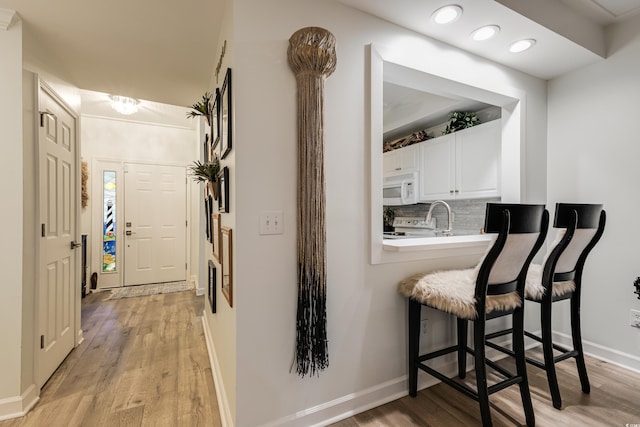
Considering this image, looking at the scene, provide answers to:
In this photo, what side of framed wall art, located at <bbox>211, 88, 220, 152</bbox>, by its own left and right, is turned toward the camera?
left

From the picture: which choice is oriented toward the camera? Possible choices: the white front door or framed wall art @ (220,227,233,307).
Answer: the white front door

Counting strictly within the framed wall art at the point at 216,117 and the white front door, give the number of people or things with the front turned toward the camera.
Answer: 1

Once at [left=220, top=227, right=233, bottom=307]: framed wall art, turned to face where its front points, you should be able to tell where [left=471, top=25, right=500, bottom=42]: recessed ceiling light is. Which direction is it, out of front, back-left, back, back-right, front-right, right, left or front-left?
back

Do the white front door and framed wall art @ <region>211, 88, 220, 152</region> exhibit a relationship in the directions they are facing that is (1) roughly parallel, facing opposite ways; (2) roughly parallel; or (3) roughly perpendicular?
roughly perpendicular

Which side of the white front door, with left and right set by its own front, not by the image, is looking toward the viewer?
front

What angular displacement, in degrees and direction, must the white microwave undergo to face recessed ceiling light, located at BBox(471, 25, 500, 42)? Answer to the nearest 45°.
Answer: approximately 45° to its left

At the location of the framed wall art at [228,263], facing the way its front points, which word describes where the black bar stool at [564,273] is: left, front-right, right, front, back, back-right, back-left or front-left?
back

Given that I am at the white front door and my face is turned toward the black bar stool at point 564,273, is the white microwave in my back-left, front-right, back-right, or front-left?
front-left

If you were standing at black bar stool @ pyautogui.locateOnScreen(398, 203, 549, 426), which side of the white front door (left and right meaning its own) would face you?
front

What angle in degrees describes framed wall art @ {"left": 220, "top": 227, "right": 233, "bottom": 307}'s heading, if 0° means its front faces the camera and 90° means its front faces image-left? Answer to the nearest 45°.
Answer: approximately 90°

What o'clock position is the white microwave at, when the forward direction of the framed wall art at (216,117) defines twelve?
The white microwave is roughly at 5 o'clock from the framed wall art.

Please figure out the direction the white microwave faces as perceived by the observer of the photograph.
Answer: facing the viewer and to the left of the viewer
